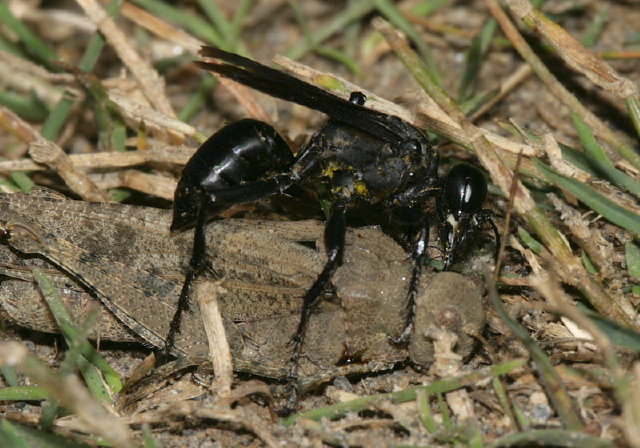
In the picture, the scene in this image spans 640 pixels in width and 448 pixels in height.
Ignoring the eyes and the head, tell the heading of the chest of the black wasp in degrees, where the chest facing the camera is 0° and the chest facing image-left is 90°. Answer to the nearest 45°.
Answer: approximately 270°

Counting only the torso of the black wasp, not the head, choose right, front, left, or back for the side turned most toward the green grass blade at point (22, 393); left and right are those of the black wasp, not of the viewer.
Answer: back

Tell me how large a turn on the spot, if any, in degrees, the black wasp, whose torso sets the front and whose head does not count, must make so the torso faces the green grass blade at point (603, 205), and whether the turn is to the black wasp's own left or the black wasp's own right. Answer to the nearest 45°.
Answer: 0° — it already faces it
